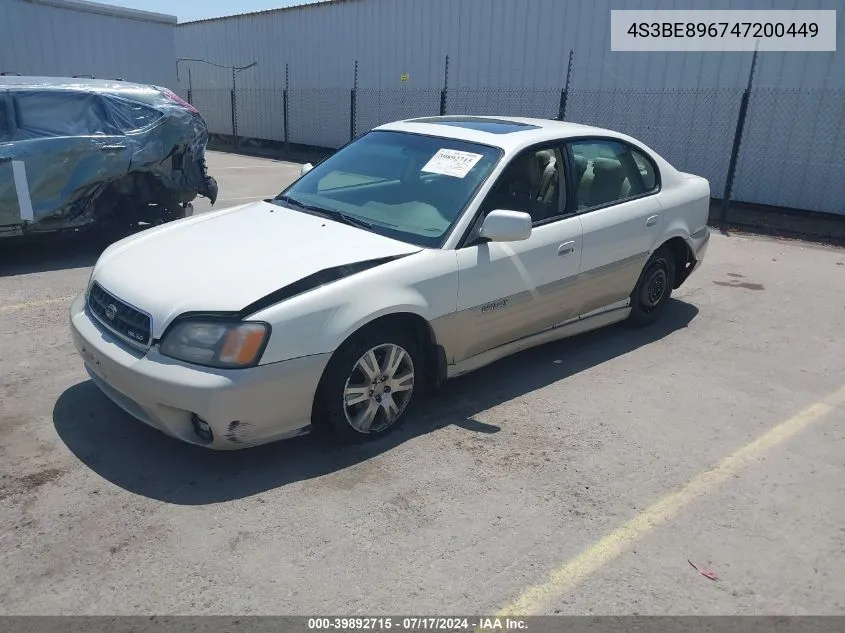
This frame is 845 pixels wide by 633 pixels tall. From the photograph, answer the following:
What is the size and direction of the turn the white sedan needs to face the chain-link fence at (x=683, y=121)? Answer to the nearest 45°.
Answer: approximately 180°

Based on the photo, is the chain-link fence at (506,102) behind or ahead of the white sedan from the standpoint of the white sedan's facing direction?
behind

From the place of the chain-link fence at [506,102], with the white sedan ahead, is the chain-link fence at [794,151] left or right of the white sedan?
left

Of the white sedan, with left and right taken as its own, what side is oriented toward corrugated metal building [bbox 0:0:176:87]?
right

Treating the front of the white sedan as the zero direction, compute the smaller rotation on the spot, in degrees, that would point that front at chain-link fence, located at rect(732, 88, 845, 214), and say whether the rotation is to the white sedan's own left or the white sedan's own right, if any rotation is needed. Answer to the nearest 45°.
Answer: approximately 180°

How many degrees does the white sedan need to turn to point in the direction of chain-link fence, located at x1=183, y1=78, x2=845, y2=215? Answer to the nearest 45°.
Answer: approximately 180°

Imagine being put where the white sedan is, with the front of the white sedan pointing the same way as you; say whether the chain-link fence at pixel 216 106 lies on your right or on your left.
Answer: on your right

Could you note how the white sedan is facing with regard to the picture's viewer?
facing the viewer and to the left of the viewer

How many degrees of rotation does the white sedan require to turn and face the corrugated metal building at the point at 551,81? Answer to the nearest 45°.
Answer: approximately 135° to its right

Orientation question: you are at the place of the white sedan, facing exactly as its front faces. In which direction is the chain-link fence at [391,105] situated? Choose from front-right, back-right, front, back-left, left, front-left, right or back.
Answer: back-right
